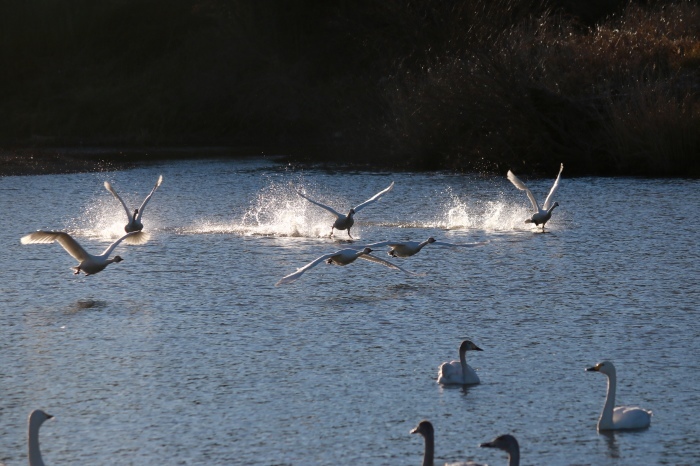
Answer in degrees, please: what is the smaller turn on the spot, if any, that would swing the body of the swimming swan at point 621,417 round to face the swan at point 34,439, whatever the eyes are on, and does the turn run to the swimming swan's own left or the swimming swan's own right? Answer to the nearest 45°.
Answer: approximately 45° to the swimming swan's own left

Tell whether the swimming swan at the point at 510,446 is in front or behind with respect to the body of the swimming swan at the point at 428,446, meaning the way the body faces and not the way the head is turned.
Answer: behind

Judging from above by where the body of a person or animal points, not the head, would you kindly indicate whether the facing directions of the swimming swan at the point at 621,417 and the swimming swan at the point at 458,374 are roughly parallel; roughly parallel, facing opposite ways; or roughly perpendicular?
roughly parallel, facing opposite ways

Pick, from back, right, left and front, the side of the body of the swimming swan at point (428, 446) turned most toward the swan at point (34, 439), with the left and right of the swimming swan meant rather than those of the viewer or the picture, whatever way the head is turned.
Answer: front

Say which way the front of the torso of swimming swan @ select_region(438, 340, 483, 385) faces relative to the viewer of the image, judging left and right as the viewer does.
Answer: facing to the right of the viewer

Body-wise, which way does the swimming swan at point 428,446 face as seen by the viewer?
to the viewer's left

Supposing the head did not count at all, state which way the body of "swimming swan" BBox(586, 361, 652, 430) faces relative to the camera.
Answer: to the viewer's left

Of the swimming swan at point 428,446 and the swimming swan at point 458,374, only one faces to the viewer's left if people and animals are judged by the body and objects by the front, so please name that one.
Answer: the swimming swan at point 428,446

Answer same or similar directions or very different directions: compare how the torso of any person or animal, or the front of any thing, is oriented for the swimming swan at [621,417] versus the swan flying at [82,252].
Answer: very different directions

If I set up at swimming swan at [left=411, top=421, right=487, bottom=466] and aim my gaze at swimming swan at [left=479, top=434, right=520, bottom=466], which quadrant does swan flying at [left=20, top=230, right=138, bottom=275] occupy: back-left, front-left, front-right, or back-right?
back-left
